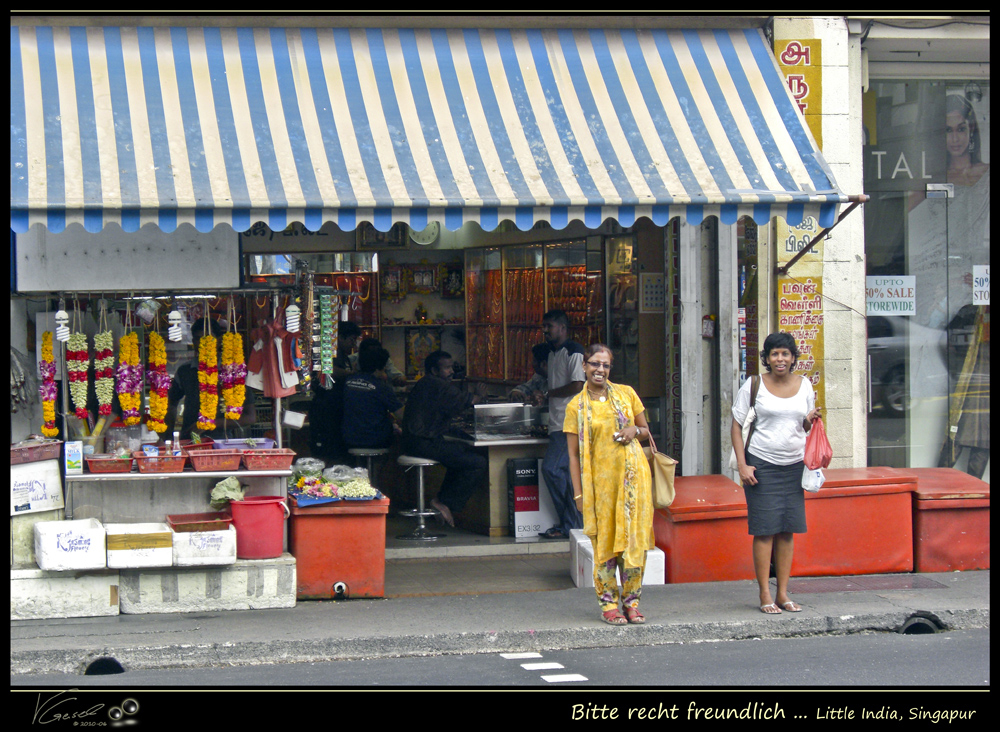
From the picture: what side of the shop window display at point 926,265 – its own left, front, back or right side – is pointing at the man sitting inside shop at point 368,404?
right

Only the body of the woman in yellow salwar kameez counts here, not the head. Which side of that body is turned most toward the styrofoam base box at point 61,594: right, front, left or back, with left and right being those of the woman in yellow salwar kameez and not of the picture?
right

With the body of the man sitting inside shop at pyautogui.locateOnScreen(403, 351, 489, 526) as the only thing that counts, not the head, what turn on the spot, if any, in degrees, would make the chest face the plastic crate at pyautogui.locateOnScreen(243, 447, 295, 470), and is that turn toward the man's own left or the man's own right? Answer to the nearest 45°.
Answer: approximately 135° to the man's own right

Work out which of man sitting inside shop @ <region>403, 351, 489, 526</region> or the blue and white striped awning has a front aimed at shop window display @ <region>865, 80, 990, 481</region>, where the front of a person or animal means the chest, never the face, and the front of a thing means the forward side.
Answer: the man sitting inside shop

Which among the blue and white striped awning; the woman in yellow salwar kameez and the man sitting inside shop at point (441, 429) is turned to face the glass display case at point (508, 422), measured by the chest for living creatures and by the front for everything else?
the man sitting inside shop

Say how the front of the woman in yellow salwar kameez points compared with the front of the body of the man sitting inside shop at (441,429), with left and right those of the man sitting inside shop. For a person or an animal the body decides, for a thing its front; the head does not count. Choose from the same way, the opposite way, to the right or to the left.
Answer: to the right

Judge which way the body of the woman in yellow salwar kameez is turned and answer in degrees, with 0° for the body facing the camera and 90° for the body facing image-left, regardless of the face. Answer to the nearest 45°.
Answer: approximately 0°

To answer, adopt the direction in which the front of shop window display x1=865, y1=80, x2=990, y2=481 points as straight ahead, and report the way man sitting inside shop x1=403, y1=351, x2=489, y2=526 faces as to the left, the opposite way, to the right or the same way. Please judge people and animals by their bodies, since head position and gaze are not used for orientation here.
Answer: to the left

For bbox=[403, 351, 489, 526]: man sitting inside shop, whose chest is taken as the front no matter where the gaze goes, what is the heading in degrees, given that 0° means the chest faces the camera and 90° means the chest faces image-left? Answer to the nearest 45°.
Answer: approximately 270°

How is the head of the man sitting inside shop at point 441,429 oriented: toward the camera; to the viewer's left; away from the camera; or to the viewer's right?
to the viewer's right

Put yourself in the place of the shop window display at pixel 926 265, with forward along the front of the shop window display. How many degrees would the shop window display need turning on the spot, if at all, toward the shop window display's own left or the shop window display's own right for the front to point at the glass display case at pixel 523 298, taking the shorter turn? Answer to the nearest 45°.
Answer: approximately 90° to the shop window display's own right
